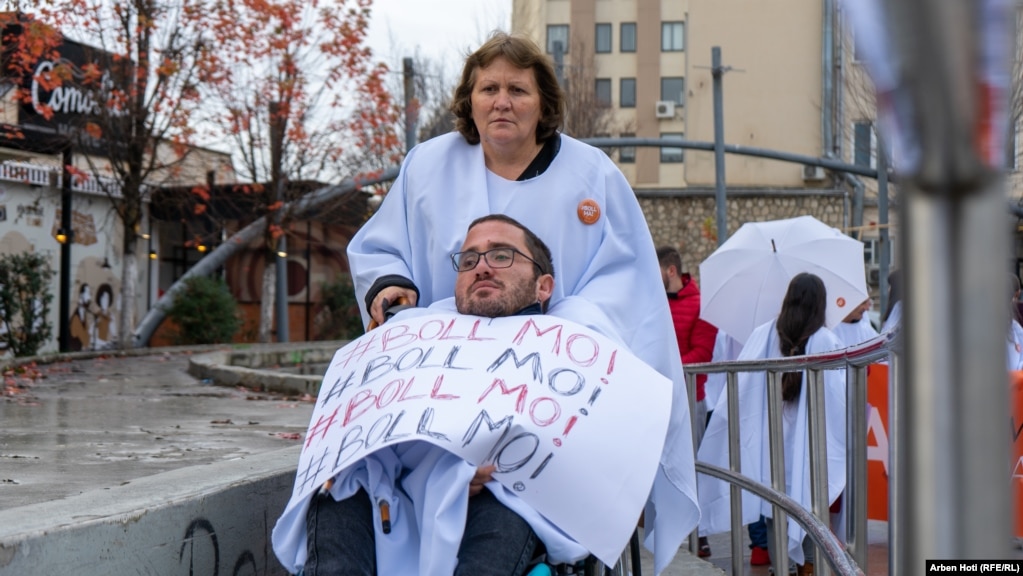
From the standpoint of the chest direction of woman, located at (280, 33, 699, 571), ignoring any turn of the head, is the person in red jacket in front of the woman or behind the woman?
behind

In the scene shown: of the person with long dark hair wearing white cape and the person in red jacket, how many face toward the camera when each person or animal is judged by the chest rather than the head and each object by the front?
0

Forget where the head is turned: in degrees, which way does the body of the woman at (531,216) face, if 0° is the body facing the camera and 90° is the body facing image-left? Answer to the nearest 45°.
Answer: approximately 0°

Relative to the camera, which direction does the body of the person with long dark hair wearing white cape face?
away from the camera

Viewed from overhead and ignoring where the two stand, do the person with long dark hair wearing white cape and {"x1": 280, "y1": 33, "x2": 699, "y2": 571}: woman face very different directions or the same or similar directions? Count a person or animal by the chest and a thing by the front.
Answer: very different directions

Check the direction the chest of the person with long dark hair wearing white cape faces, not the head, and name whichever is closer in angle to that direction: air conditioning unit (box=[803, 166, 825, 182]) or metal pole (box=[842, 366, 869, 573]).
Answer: the air conditioning unit

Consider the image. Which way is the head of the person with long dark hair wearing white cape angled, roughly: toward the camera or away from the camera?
away from the camera

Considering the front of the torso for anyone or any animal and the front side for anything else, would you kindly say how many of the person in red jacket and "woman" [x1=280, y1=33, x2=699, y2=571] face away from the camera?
0

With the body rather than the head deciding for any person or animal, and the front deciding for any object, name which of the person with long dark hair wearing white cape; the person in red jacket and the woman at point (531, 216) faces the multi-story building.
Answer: the person with long dark hair wearing white cape

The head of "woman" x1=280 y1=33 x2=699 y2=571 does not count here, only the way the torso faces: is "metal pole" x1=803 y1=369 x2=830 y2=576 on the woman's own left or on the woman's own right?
on the woman's own left
